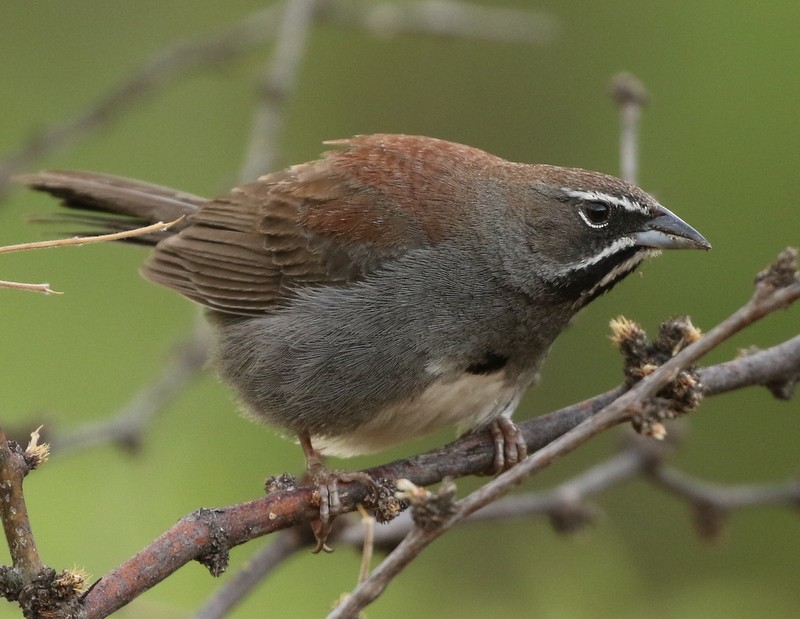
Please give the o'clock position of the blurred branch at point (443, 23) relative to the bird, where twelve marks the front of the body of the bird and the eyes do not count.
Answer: The blurred branch is roughly at 9 o'clock from the bird.

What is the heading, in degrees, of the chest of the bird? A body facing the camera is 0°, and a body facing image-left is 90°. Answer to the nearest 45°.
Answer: approximately 270°

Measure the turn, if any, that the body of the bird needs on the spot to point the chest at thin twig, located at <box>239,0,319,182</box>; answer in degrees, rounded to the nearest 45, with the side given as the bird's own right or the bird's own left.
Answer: approximately 135° to the bird's own left

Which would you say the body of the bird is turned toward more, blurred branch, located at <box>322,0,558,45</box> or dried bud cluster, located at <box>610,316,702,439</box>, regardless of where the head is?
the dried bud cluster

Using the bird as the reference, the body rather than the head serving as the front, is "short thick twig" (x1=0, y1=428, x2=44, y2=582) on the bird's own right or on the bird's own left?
on the bird's own right

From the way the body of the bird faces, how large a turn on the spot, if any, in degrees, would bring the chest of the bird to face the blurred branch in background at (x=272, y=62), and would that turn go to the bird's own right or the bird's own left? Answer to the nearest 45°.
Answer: approximately 135° to the bird's own left

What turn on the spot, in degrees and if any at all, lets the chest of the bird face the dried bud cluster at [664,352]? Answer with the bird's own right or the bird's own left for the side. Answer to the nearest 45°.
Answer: approximately 45° to the bird's own right

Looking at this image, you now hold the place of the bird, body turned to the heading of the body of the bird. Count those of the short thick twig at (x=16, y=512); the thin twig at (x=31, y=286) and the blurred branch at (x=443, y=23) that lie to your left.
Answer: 1

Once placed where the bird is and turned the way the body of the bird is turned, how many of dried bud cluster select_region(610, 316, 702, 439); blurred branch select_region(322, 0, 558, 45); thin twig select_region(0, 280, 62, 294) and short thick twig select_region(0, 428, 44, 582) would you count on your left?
1

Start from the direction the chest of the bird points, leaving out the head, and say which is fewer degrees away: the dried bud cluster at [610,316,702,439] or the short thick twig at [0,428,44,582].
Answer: the dried bud cluster
